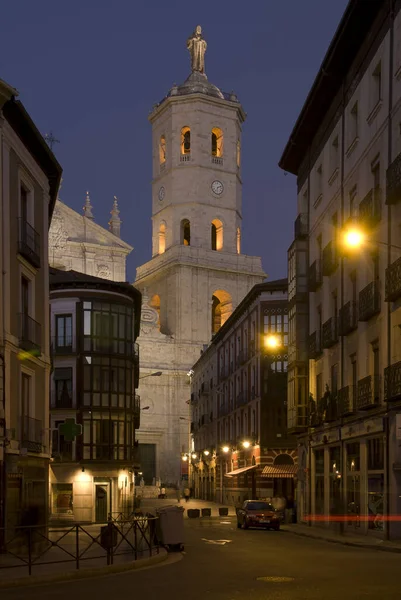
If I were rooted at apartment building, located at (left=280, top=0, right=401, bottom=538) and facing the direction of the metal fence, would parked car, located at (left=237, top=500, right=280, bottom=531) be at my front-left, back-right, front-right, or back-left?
front-right

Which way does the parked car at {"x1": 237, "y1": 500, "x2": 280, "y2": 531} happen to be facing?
toward the camera

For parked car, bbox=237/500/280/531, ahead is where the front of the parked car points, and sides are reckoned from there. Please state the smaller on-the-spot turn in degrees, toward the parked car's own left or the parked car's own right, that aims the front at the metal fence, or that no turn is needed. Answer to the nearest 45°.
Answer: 0° — it already faces it

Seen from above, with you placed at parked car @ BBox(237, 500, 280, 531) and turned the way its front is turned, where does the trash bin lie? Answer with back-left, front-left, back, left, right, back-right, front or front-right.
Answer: front

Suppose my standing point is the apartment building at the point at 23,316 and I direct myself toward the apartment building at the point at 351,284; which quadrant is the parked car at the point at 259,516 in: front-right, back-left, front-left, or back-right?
front-left
